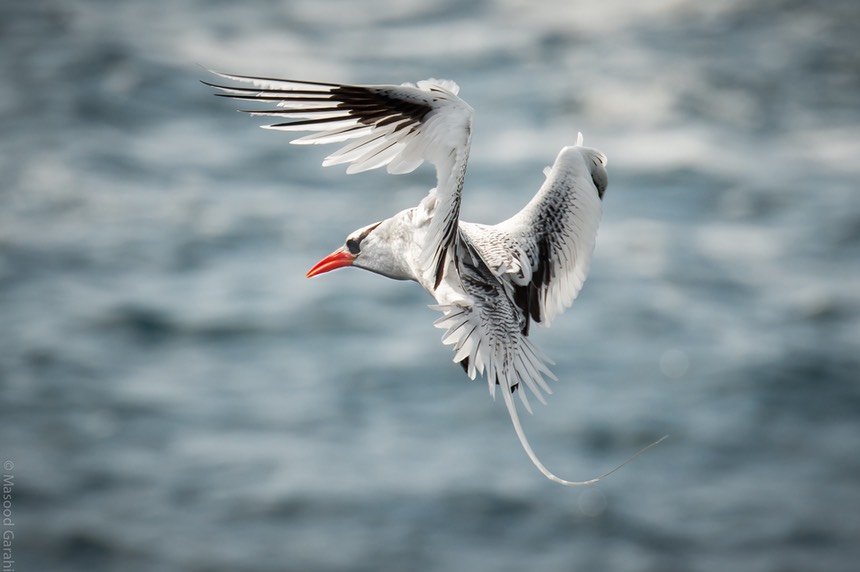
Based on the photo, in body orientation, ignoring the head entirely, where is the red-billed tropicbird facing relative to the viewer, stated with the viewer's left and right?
facing away from the viewer and to the left of the viewer
